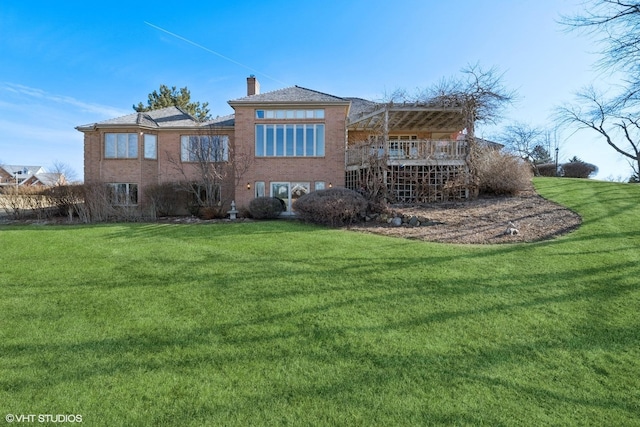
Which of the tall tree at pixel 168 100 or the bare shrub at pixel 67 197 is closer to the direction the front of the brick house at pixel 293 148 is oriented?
the tall tree

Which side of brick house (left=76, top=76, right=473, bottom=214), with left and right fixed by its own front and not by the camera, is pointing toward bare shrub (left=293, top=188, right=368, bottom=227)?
back

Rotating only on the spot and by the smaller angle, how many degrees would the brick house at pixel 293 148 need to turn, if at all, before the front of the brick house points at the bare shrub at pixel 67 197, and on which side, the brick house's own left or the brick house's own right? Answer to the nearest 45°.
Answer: approximately 90° to the brick house's own left

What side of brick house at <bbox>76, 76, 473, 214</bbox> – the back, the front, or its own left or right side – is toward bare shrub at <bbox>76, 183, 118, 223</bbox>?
left

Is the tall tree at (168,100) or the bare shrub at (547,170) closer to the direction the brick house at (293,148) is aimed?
the tall tree

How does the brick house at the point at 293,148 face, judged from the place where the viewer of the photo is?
facing away from the viewer

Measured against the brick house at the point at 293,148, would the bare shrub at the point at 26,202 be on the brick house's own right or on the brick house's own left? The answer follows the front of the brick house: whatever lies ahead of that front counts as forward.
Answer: on the brick house's own left

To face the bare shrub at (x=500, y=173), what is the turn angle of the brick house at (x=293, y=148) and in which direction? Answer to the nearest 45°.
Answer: approximately 135° to its right

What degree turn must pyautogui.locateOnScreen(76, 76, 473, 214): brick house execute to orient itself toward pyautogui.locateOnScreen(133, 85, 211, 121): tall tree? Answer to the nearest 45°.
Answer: approximately 45° to its left
